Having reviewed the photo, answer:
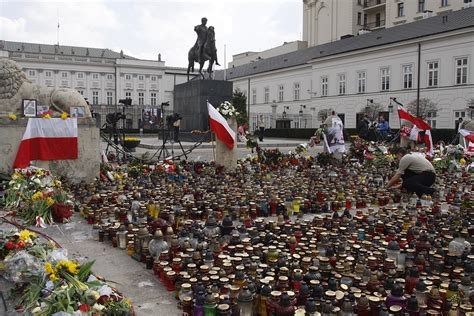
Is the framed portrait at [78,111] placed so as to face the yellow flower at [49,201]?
yes

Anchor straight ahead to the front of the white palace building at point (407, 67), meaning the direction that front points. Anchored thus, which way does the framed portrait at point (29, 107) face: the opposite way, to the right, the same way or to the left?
to the left

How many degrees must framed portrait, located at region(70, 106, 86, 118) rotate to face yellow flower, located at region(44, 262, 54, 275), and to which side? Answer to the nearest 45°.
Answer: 0° — it already faces it

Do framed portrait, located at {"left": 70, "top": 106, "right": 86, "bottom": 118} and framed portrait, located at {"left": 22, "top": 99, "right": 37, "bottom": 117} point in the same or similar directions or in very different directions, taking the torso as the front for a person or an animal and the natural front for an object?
same or similar directions

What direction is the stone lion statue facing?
to the viewer's left

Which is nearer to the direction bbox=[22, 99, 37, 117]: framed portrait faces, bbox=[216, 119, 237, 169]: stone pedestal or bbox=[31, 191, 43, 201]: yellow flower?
the yellow flower

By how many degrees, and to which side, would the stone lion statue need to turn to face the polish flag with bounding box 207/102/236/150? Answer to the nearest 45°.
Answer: approximately 180°

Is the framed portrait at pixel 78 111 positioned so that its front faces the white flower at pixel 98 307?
yes

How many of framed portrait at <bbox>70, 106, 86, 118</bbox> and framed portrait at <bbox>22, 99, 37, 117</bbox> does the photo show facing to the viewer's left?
0

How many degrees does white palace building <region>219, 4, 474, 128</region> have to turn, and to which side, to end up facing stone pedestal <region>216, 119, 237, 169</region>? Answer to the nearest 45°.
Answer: approximately 45° to its left

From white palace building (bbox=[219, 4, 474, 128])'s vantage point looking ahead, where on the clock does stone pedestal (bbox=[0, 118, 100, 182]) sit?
The stone pedestal is roughly at 11 o'clock from the white palace building.

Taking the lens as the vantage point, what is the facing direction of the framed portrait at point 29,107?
facing the viewer

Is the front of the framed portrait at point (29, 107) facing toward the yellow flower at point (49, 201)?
yes

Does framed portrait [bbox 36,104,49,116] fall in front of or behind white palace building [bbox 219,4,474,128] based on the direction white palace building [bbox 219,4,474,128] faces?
in front

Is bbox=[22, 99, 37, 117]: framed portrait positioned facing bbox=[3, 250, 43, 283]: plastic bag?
yes
